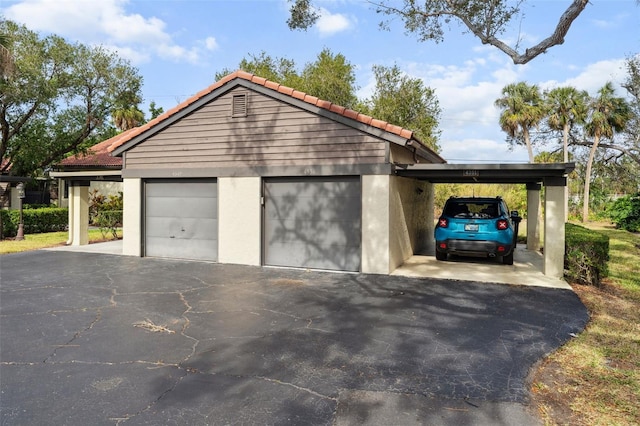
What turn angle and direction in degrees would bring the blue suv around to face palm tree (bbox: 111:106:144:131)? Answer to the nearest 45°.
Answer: approximately 45° to its left

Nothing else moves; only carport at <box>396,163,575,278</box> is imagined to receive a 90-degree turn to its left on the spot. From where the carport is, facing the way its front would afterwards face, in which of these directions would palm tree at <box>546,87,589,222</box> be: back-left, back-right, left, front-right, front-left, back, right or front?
left

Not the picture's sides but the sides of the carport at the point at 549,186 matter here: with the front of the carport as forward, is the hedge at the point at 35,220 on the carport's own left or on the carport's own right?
on the carport's own right

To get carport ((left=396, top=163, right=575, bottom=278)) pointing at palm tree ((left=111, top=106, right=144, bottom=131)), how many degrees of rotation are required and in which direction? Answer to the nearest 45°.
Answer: approximately 135° to its right

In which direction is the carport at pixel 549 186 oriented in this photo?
toward the camera

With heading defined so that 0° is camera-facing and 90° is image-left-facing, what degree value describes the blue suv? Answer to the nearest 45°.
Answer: approximately 180°

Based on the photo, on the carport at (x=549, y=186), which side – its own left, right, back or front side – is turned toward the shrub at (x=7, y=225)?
right

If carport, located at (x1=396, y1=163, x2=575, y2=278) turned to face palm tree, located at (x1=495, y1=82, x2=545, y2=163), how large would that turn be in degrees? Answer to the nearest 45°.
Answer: approximately 180°

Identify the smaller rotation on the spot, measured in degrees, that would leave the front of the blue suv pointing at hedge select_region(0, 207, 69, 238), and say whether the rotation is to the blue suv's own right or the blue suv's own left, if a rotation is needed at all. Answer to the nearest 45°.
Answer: approximately 90° to the blue suv's own left

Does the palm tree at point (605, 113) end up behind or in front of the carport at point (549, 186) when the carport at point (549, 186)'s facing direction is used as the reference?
behind

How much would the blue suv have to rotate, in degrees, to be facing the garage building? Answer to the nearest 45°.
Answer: approximately 90° to its left

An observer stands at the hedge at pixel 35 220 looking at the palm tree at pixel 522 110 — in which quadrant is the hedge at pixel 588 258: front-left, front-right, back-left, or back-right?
front-right

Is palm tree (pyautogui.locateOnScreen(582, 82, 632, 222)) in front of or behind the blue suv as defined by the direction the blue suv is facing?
in front
